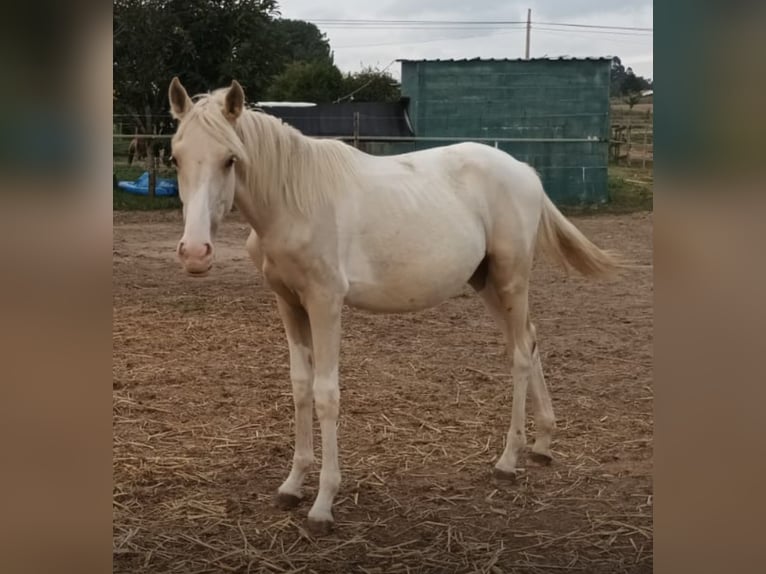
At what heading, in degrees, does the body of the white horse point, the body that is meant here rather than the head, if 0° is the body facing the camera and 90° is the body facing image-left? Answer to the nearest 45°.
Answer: approximately 45°

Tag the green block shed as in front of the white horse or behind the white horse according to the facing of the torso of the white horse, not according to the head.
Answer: behind
